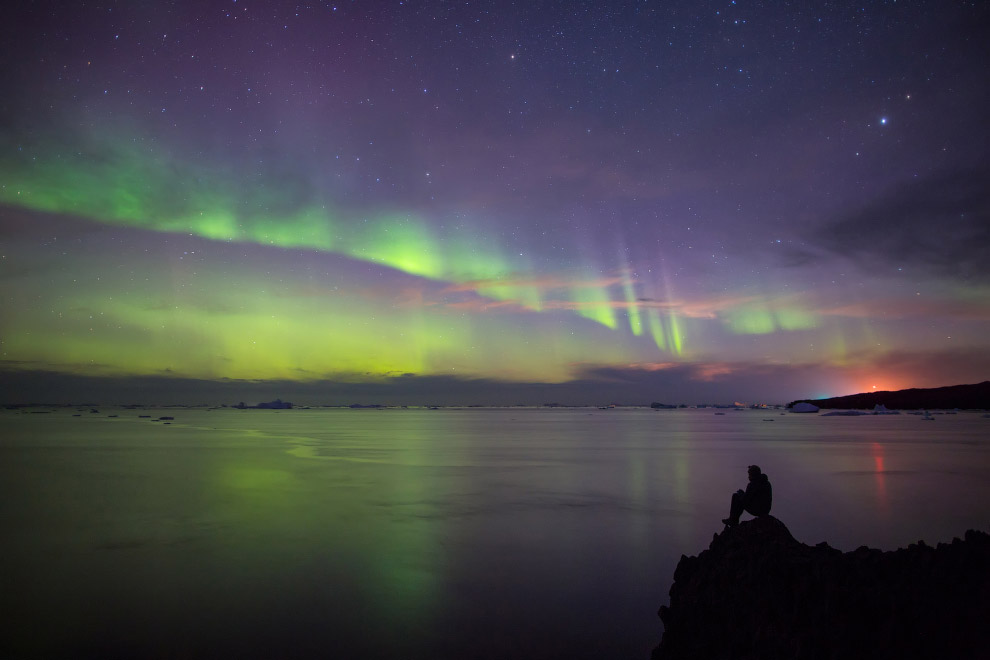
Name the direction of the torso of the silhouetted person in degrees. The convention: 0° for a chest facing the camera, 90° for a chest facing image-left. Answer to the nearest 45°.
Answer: approximately 90°
